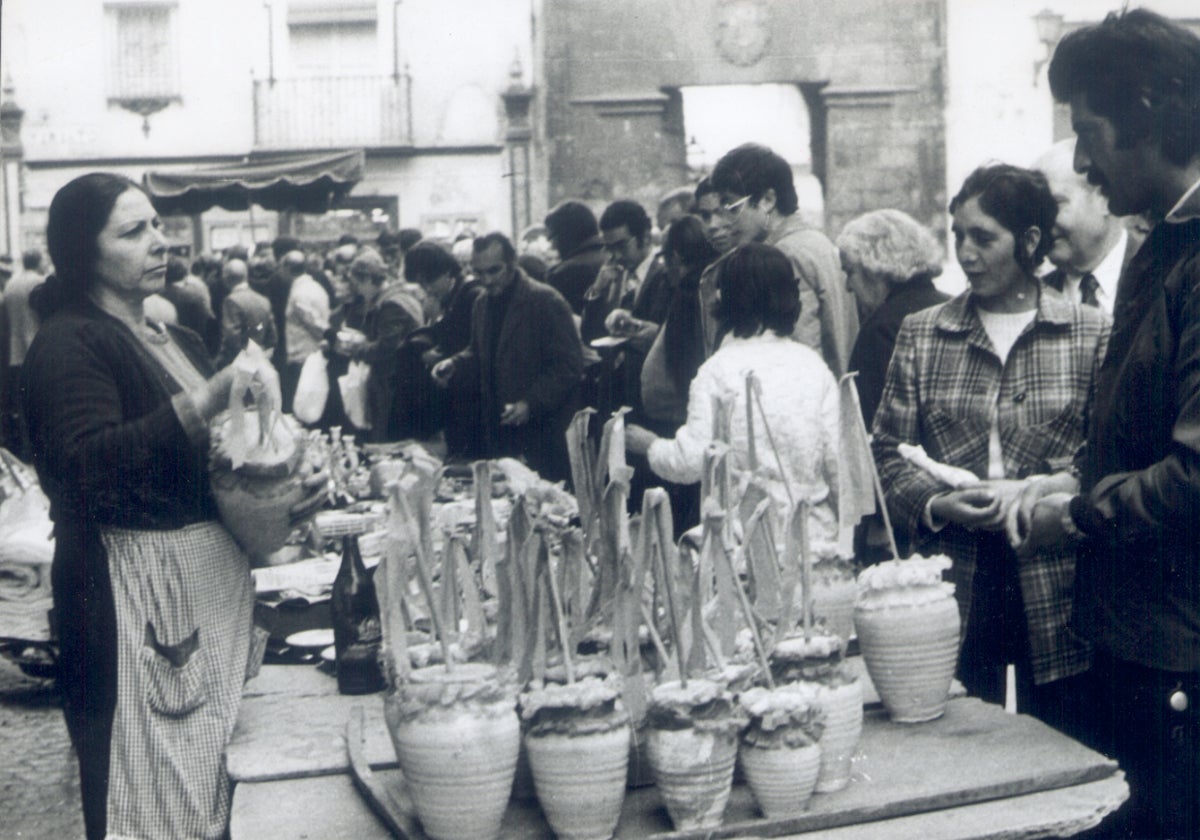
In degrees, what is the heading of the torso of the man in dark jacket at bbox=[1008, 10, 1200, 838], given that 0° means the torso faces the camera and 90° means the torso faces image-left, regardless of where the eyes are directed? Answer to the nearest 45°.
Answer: approximately 90°

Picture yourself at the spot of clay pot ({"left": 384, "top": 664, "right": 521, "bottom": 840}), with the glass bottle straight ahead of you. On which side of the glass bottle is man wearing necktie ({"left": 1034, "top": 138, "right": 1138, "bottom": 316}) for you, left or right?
right

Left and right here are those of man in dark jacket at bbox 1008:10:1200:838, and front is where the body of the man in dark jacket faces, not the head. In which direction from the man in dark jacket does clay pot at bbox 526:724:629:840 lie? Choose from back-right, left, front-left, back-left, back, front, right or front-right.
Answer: front-left

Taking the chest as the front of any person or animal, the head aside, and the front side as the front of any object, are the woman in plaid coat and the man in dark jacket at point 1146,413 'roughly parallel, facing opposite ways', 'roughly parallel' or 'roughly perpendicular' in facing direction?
roughly perpendicular

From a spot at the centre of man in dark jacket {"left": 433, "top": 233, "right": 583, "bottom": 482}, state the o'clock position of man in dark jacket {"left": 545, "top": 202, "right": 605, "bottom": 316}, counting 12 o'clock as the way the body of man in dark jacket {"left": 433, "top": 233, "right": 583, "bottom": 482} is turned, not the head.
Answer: man in dark jacket {"left": 545, "top": 202, "right": 605, "bottom": 316} is roughly at 5 o'clock from man in dark jacket {"left": 433, "top": 233, "right": 583, "bottom": 482}.

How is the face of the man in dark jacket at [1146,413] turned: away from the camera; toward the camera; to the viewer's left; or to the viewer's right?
to the viewer's left

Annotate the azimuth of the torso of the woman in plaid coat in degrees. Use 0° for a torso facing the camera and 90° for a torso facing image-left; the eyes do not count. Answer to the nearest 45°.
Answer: approximately 0°

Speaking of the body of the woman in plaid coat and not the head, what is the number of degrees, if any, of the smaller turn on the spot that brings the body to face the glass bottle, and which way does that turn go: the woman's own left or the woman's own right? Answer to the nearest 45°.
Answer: approximately 45° to the woman's own right

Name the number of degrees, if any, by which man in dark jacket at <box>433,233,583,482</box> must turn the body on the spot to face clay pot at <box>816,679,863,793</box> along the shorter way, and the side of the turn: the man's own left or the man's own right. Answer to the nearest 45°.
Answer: approximately 45° to the man's own left
